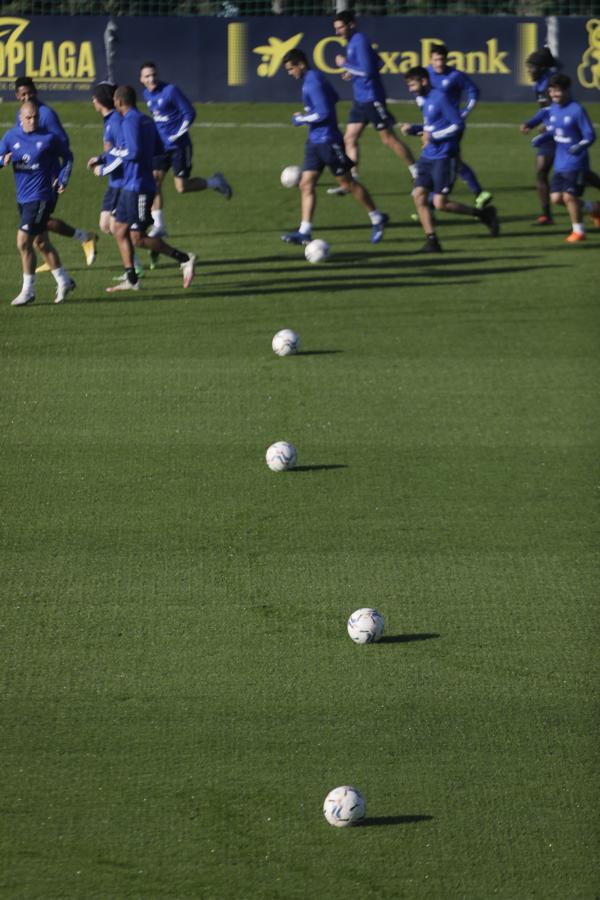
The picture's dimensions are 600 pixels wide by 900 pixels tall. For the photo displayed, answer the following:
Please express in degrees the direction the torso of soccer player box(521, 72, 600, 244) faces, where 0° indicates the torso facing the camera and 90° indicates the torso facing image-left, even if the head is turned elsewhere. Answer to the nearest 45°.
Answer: approximately 45°

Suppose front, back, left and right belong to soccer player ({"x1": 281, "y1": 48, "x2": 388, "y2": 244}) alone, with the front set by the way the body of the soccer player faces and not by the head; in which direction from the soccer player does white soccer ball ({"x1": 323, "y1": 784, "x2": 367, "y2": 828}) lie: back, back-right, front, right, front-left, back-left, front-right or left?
left

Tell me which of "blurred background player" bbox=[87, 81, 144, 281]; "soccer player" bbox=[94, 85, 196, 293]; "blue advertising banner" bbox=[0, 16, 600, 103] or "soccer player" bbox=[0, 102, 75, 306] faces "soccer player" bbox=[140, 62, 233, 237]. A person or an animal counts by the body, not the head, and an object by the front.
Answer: the blue advertising banner

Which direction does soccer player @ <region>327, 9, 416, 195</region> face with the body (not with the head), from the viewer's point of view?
to the viewer's left

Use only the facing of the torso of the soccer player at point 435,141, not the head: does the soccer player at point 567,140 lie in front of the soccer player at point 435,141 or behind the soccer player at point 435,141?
behind

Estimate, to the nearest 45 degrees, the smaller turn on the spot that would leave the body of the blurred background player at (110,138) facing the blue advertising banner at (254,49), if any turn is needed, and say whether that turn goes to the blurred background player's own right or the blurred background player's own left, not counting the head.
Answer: approximately 90° to the blurred background player's own right

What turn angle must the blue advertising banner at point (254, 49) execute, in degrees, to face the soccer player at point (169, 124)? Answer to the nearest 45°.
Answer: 0° — it already faces them

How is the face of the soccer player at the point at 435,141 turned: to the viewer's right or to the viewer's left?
to the viewer's left

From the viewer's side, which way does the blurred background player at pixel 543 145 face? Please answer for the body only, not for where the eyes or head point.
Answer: to the viewer's left

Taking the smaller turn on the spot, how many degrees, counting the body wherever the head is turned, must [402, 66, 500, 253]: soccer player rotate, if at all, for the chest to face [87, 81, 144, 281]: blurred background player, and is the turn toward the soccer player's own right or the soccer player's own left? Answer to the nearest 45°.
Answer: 0° — they already face them

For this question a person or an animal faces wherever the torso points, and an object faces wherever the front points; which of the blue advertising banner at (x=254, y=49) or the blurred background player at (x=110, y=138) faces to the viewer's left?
the blurred background player

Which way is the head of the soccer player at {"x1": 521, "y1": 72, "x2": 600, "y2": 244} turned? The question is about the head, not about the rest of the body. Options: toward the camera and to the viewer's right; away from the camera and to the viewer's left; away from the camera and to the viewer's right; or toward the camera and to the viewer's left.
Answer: toward the camera and to the viewer's left

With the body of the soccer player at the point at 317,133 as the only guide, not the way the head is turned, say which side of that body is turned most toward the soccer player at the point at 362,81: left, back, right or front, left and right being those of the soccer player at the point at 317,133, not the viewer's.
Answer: right

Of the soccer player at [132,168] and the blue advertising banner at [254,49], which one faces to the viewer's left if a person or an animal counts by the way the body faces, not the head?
the soccer player
